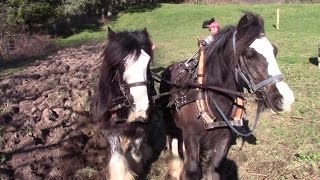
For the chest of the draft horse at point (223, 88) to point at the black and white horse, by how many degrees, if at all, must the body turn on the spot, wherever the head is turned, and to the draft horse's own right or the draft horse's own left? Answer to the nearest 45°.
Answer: approximately 135° to the draft horse's own right
